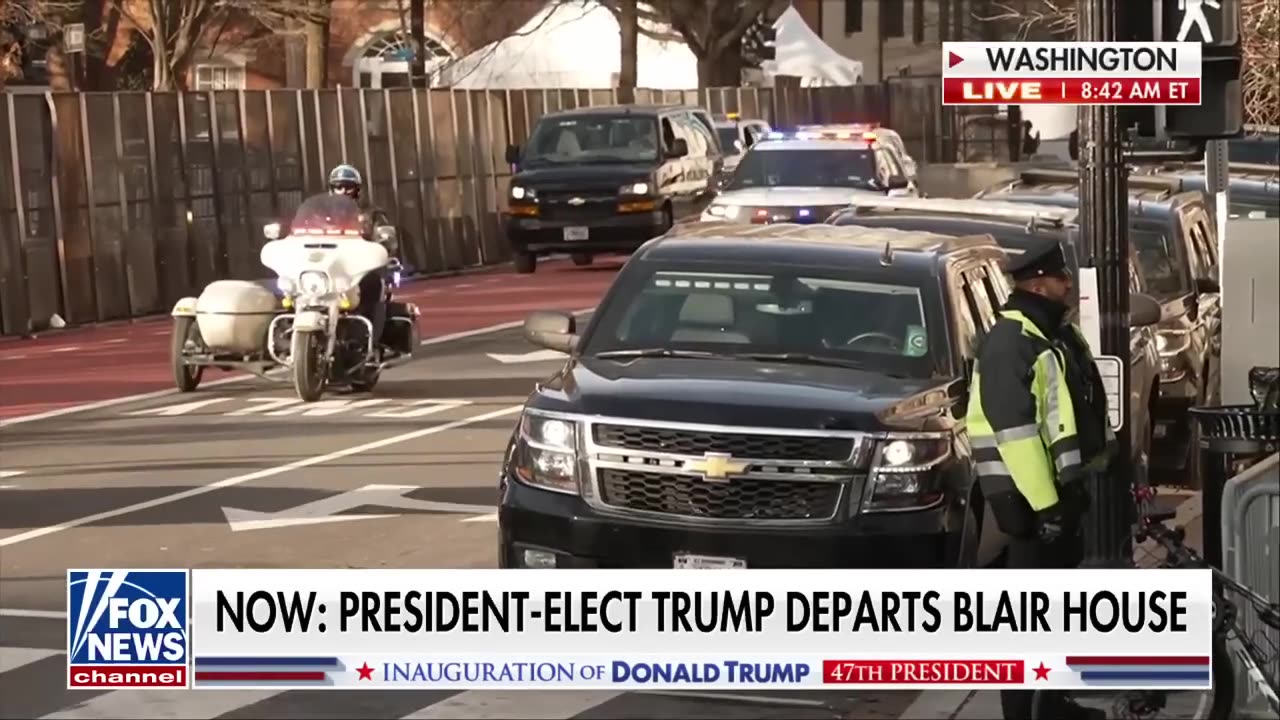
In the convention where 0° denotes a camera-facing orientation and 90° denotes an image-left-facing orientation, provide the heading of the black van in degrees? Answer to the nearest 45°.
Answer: approximately 45°

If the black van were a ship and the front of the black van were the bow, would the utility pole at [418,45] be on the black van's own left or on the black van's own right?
on the black van's own right

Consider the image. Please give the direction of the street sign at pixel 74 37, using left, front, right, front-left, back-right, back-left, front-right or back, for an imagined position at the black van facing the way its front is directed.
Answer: right

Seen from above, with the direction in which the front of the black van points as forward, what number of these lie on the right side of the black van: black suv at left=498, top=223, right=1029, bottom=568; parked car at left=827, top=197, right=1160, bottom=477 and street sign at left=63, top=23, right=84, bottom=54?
1

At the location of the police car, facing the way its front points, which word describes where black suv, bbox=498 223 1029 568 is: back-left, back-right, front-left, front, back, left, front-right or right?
front-left

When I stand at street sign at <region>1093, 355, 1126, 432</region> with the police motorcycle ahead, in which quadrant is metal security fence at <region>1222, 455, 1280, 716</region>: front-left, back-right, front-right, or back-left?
back-left

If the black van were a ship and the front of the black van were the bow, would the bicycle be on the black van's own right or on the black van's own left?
on the black van's own left
